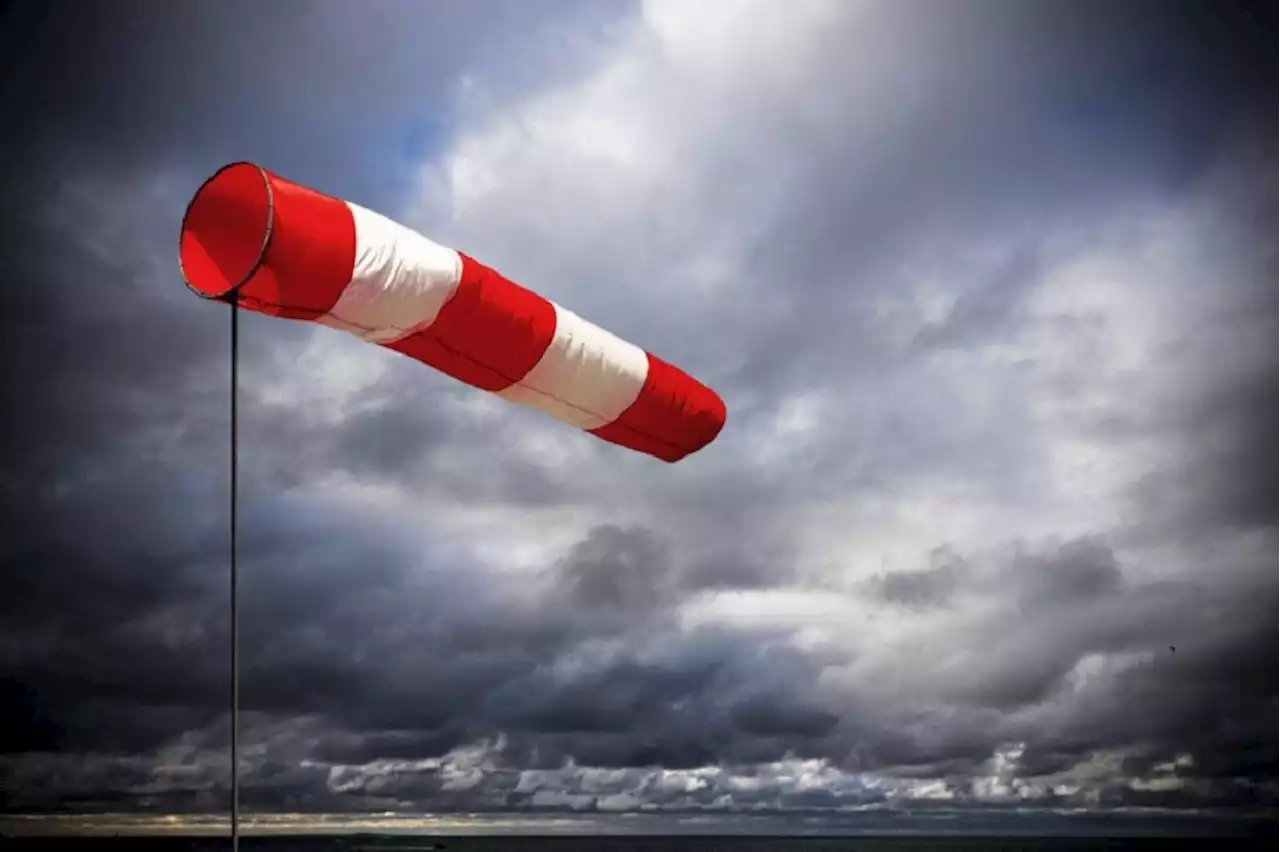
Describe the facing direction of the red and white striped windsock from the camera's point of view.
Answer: facing the viewer and to the left of the viewer
